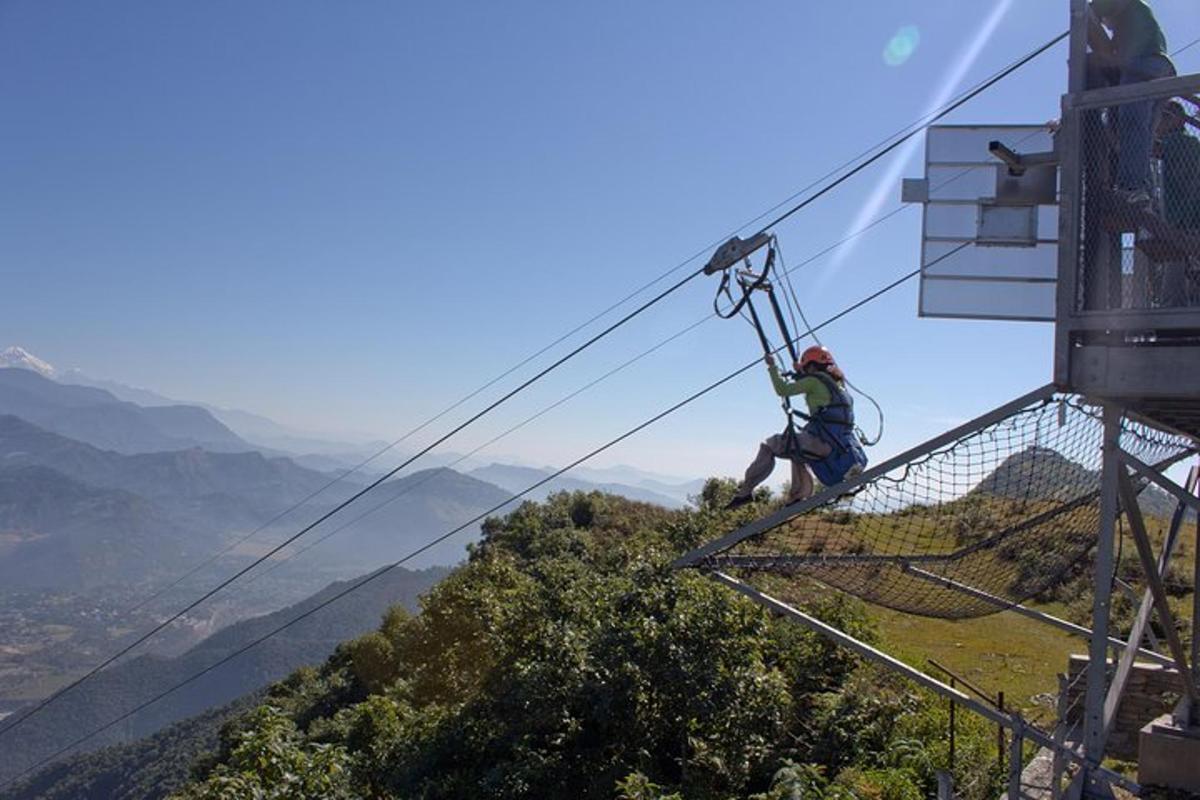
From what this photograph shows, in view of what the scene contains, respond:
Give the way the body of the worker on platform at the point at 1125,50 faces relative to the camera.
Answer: to the viewer's left

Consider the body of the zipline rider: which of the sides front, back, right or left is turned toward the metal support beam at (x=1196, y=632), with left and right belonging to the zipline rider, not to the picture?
back

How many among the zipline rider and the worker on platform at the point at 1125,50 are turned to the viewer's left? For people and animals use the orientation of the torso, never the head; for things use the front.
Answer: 2

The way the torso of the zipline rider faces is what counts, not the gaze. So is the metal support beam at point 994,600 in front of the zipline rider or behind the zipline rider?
behind

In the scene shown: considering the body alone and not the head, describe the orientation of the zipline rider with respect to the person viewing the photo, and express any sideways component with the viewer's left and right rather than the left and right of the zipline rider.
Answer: facing to the left of the viewer

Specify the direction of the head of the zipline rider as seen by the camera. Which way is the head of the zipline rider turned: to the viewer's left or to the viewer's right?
to the viewer's left

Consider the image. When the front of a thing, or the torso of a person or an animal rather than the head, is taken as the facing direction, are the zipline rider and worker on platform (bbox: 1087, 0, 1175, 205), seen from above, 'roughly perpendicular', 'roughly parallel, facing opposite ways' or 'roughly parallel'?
roughly parallel

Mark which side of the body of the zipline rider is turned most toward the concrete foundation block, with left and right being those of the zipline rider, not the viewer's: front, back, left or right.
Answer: back
